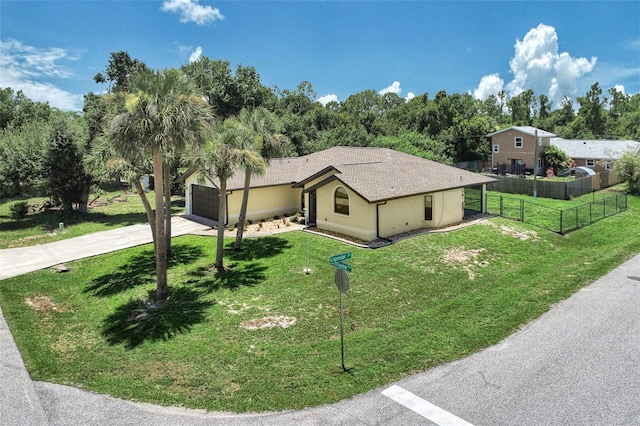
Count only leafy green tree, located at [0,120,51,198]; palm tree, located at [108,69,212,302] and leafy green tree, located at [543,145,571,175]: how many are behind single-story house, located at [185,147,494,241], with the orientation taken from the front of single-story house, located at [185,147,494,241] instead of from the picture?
1

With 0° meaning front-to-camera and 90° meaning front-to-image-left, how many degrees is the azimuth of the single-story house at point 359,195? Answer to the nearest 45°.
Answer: approximately 45°

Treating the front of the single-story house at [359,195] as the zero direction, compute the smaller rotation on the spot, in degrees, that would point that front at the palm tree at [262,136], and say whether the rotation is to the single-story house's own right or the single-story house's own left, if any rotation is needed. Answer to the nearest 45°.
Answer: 0° — it already faces it

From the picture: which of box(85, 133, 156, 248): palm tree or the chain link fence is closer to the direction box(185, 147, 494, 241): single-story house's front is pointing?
the palm tree

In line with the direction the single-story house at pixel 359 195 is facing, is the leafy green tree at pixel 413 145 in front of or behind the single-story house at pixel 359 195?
behind

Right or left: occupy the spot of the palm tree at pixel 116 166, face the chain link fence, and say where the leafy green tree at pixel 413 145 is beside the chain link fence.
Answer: left

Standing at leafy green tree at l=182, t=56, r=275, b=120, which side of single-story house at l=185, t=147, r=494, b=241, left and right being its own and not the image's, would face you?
right

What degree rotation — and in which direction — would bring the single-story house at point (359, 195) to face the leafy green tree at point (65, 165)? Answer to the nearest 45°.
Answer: approximately 45° to its right

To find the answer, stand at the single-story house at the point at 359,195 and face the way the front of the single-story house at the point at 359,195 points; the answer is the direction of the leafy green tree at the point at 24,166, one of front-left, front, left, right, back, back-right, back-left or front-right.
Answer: front-right
